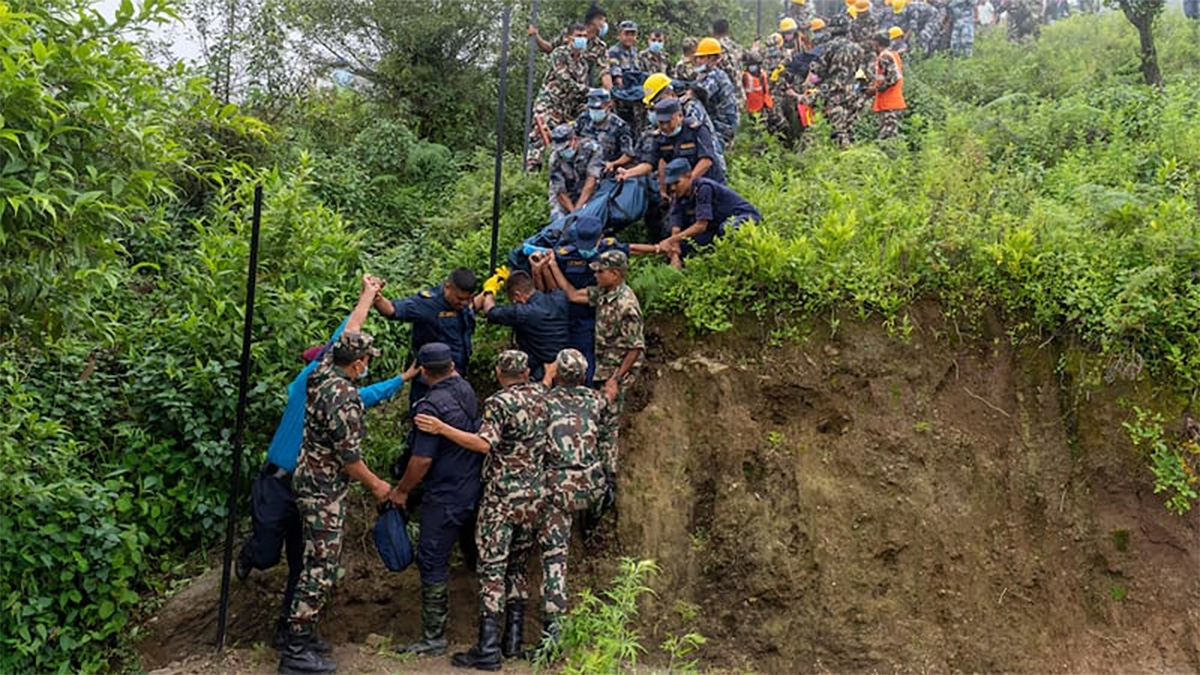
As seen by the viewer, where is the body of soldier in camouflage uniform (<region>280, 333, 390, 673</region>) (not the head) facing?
to the viewer's right

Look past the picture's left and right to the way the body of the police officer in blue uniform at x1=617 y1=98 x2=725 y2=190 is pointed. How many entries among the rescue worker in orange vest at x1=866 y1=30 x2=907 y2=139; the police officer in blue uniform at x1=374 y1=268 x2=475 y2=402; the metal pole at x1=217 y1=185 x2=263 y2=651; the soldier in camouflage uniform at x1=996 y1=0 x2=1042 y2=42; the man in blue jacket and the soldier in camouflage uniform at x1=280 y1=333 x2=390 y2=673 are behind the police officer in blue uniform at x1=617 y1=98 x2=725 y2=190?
2

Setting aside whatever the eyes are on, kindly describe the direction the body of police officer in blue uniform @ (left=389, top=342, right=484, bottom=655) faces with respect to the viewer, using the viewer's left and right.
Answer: facing away from the viewer and to the left of the viewer

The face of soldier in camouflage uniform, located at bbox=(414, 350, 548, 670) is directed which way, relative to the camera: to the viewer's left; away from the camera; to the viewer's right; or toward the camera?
away from the camera

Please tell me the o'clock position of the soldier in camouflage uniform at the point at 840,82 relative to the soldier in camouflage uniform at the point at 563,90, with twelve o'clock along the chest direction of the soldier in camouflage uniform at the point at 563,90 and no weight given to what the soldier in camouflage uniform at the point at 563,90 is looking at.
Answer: the soldier in camouflage uniform at the point at 840,82 is roughly at 10 o'clock from the soldier in camouflage uniform at the point at 563,90.

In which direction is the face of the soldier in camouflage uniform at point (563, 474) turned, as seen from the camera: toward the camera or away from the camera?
away from the camera

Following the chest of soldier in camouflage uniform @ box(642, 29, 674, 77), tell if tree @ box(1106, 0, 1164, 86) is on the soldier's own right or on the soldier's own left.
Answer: on the soldier's own left

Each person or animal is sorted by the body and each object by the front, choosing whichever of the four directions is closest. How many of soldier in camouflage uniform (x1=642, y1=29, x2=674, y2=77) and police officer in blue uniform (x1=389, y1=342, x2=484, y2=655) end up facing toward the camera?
1

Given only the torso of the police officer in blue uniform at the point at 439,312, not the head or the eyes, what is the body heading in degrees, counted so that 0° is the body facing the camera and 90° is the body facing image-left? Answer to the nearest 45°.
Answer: approximately 315°

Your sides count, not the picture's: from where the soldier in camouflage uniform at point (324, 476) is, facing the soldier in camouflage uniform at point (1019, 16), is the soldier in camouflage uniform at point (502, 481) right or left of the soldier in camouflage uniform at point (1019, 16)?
right

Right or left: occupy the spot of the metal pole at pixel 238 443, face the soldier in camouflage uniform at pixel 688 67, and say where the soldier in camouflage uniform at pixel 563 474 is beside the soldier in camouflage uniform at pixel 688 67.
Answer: right
